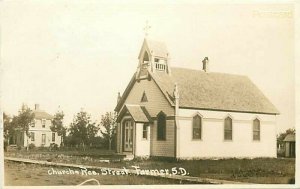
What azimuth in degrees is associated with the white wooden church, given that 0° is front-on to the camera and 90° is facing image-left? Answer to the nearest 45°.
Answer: approximately 45°

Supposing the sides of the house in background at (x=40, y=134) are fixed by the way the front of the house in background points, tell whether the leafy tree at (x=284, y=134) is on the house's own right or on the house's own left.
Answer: on the house's own left

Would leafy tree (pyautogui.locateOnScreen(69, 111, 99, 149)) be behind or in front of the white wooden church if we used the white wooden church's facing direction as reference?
in front

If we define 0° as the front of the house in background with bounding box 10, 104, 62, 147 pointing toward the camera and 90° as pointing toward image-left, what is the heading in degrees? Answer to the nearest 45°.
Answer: approximately 0°

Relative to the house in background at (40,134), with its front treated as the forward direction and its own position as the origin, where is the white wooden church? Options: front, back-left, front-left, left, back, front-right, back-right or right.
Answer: left

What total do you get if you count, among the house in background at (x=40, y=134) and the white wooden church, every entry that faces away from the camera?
0

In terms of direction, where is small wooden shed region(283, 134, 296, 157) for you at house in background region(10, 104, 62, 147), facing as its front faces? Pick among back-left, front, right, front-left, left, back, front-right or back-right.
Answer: left

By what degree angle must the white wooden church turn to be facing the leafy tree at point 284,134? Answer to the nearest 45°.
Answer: approximately 135° to its left

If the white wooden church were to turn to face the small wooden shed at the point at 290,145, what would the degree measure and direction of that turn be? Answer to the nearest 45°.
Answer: approximately 135° to its left

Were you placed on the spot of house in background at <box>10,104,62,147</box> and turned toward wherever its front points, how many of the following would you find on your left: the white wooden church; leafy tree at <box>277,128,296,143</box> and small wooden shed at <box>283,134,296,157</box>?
3
